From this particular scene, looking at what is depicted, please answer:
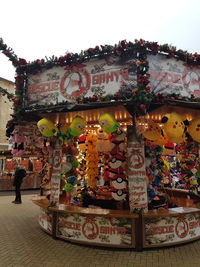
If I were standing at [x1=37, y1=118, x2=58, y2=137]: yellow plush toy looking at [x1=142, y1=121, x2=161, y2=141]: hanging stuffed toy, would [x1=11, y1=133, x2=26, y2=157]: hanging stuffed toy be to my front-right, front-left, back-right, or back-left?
back-left

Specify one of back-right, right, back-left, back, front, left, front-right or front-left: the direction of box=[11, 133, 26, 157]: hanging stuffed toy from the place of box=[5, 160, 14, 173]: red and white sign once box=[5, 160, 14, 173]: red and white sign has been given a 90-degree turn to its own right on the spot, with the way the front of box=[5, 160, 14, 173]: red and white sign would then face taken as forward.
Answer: left

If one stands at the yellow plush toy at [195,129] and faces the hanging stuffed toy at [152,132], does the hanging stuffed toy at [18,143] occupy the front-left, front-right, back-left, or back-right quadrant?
front-right

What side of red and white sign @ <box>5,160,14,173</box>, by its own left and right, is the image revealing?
front

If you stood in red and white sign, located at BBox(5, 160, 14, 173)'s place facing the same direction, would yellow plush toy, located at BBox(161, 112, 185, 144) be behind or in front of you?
in front

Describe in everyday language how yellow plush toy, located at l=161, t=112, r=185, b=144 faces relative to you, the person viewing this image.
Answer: facing the viewer and to the right of the viewer

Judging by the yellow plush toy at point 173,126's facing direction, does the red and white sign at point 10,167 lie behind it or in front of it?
behind

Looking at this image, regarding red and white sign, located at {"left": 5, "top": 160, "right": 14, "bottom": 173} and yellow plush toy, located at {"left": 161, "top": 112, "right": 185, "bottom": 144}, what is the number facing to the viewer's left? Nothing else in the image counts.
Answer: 0

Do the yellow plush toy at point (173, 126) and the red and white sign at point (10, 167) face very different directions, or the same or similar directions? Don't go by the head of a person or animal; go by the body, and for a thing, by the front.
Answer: same or similar directions

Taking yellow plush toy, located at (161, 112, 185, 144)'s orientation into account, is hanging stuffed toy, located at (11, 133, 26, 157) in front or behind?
behind

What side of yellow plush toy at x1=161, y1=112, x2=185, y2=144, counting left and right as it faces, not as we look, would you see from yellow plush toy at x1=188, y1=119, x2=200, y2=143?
left

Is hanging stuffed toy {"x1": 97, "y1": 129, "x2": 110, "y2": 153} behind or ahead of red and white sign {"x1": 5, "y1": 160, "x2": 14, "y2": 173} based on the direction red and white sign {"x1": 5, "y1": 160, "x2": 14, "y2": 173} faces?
ahead

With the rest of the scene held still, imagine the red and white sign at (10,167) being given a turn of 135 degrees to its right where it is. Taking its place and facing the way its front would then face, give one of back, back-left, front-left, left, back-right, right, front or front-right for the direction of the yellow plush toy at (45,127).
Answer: back-left

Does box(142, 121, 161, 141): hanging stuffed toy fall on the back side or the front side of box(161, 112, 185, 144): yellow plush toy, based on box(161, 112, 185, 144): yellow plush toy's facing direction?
on the back side
